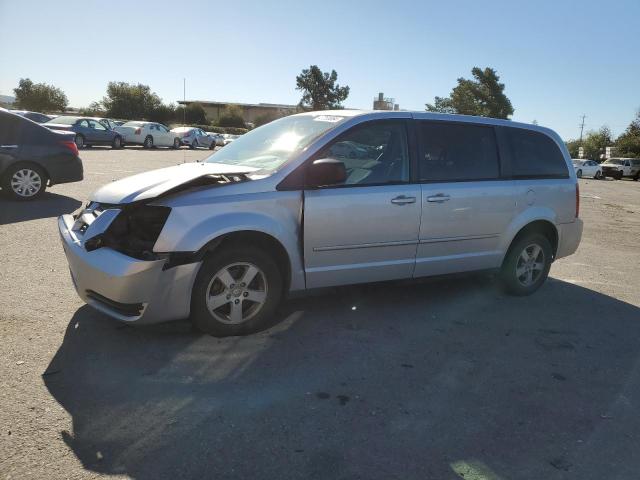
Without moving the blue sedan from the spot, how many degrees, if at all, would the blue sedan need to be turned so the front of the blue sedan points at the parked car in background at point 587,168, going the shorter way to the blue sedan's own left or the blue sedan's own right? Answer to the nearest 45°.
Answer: approximately 45° to the blue sedan's own right

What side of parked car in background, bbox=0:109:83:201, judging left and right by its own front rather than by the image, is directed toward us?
left

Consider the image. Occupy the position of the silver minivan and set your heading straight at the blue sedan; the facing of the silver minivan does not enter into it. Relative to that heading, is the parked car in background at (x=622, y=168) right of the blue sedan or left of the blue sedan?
right

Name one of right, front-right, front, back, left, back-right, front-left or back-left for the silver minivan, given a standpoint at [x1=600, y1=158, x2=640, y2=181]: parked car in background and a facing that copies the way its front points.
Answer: front-left

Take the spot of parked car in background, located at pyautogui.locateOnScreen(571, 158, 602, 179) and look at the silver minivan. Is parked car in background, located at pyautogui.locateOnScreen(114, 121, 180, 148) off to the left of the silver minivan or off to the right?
right

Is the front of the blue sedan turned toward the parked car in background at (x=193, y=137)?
yes

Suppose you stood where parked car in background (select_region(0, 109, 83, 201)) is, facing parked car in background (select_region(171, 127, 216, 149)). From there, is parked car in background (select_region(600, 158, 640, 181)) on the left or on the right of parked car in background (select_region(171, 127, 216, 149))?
right

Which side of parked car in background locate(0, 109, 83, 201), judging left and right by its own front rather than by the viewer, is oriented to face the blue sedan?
right

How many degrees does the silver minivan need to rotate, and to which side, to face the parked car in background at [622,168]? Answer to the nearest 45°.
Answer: approximately 180°

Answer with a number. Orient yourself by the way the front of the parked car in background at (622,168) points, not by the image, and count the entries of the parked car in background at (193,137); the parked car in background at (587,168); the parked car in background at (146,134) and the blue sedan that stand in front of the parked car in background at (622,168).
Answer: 4

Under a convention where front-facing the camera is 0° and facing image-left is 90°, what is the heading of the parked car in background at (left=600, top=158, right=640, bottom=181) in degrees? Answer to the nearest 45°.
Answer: approximately 45°

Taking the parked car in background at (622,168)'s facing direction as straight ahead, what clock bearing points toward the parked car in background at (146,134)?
the parked car in background at (146,134) is roughly at 12 o'clock from the parked car in background at (622,168).

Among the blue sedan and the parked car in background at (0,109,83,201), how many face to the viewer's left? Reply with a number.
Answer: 1

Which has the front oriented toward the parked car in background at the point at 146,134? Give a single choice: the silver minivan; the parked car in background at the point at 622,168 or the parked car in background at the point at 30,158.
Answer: the parked car in background at the point at 622,168
